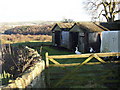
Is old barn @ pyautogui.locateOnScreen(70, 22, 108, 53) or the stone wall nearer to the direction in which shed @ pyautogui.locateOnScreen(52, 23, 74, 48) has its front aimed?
the stone wall

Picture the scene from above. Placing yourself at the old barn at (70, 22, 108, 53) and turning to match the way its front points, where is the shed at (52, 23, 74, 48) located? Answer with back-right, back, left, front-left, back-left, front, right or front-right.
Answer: right

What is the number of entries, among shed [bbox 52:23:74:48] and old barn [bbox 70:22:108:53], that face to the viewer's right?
0

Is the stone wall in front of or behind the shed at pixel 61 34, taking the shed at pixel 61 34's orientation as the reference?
in front

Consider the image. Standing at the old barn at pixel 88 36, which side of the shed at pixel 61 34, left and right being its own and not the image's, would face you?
left

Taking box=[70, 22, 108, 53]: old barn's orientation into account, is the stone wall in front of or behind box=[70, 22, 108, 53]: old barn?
in front

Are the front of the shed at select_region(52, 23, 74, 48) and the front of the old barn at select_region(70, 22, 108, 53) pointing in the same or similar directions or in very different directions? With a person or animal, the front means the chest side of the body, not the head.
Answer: same or similar directions

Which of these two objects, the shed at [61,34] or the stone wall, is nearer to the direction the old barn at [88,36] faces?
the stone wall

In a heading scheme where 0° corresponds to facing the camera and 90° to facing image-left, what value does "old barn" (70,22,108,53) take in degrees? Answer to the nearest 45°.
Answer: approximately 45°
